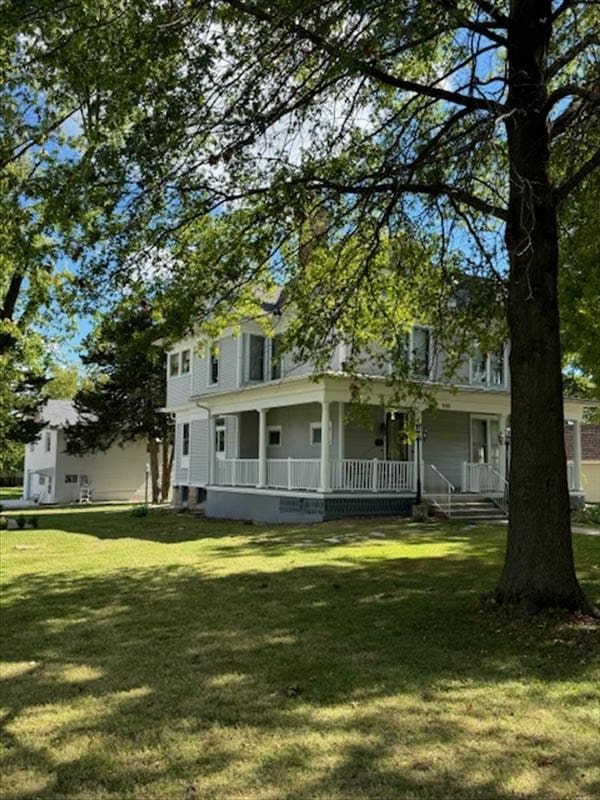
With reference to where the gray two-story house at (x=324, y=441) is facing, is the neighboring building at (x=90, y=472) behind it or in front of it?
behind

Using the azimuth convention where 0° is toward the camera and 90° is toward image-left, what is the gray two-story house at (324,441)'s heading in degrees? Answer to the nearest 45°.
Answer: approximately 315°

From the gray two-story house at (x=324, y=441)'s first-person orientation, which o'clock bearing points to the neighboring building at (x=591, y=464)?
The neighboring building is roughly at 9 o'clock from the gray two-story house.
